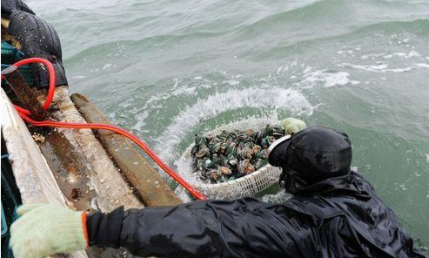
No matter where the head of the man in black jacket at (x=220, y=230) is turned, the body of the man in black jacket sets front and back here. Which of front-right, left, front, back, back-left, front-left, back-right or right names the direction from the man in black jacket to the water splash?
front-right

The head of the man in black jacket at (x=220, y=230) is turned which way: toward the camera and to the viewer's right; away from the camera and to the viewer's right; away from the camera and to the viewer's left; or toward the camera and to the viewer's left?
away from the camera and to the viewer's left

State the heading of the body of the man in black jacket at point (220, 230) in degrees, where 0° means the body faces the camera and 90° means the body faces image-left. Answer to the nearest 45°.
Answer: approximately 135°
